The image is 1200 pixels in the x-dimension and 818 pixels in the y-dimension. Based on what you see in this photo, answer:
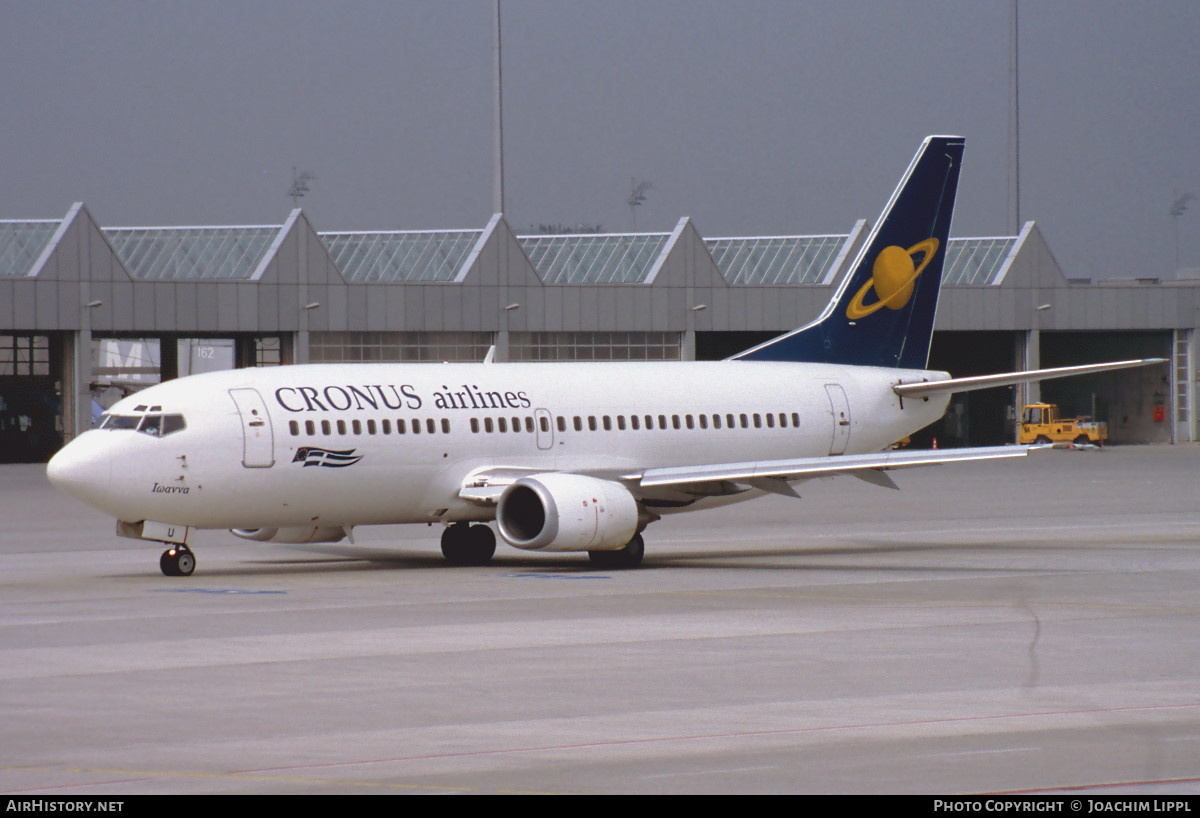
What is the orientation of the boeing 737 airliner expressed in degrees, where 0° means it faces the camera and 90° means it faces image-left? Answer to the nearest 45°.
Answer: approximately 45°
